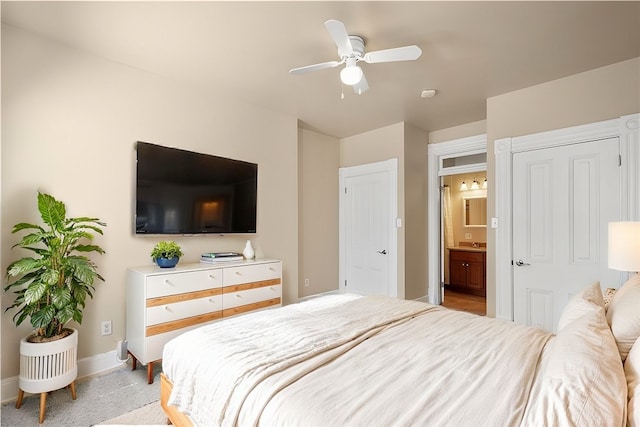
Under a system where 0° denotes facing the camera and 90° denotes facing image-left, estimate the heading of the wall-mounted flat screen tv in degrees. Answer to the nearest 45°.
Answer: approximately 315°

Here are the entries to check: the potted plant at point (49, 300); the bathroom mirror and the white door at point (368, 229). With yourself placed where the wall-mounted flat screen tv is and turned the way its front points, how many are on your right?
1

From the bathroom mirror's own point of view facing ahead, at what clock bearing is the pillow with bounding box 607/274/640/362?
The pillow is roughly at 12 o'clock from the bathroom mirror.

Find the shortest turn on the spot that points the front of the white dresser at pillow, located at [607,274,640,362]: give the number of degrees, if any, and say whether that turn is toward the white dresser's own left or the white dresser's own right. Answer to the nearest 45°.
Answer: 0° — it already faces it

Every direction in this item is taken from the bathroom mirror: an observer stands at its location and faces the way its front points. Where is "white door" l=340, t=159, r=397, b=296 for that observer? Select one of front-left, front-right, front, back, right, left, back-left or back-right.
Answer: front-right

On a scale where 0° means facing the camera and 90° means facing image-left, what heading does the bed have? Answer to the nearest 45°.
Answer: approximately 135°

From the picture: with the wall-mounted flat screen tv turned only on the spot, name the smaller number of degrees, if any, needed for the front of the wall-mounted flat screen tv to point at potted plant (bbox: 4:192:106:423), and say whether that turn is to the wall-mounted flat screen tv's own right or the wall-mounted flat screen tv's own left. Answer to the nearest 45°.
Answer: approximately 90° to the wall-mounted flat screen tv's own right

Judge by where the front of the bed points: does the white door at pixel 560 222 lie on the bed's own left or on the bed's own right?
on the bed's own right

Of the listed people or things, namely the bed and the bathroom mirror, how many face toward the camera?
1

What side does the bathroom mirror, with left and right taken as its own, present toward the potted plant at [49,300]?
front

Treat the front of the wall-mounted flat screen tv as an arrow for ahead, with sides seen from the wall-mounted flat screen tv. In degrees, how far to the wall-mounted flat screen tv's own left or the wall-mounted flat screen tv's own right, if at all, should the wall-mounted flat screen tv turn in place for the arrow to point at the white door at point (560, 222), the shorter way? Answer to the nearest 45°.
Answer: approximately 45° to the wall-mounted flat screen tv's own left

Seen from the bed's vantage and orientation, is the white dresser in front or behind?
in front

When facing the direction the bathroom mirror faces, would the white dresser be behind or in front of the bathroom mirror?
in front
